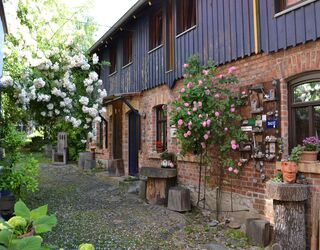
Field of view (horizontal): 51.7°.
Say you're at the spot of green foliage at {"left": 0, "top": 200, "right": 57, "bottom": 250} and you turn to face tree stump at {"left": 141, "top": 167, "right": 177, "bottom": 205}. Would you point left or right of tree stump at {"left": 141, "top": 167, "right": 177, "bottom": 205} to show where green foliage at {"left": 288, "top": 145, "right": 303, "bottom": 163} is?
right

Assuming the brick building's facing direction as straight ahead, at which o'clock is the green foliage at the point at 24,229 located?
The green foliage is roughly at 11 o'clock from the brick building.

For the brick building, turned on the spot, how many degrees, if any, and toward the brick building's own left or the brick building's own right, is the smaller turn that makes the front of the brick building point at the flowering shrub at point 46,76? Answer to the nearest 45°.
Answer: approximately 45° to the brick building's own right

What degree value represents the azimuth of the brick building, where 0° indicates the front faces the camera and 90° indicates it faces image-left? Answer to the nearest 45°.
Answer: approximately 45°
